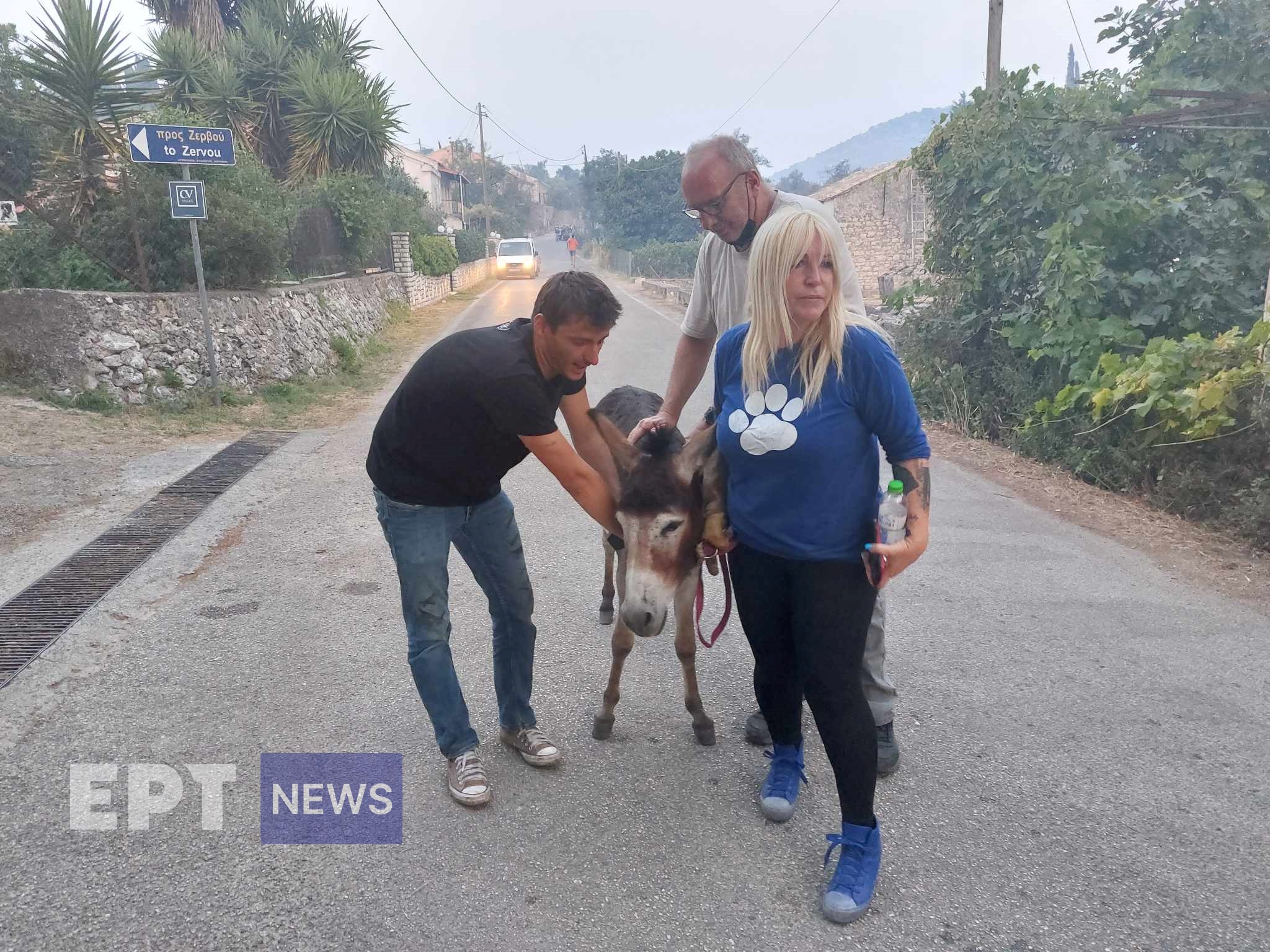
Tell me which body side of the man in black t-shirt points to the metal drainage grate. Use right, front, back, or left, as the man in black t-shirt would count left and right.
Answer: back

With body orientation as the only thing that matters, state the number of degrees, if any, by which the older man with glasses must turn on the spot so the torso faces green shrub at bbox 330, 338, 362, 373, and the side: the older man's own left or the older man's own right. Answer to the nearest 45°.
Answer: approximately 90° to the older man's own right

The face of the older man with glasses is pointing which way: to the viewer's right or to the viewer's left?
to the viewer's left

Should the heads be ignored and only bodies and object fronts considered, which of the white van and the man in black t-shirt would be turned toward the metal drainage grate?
the white van

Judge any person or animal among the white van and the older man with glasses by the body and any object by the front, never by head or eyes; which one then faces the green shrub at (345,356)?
the white van

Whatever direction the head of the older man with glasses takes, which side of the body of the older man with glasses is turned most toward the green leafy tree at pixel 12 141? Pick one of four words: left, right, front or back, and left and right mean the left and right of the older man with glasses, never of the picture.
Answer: right

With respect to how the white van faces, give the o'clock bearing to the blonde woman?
The blonde woman is roughly at 12 o'clock from the white van.

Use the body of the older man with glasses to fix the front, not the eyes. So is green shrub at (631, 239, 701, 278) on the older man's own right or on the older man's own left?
on the older man's own right

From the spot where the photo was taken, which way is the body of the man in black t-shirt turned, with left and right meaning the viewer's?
facing the viewer and to the right of the viewer

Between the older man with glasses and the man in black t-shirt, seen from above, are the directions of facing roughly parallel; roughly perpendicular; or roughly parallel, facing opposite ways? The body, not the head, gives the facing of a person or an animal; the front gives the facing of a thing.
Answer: roughly perpendicular

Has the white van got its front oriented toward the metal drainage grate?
yes

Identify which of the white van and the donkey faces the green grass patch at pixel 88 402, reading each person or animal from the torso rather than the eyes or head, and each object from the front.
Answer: the white van

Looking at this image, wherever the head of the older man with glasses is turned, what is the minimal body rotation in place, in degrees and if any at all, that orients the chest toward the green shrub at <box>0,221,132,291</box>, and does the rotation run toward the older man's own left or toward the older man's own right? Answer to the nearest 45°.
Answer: approximately 90° to the older man's own right

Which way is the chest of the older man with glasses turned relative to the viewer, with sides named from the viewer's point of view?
facing the viewer and to the left of the viewer

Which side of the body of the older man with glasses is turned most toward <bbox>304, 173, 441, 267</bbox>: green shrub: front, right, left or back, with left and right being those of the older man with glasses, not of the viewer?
right

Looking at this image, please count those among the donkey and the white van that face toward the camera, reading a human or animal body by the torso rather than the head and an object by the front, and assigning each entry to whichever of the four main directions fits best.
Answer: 2

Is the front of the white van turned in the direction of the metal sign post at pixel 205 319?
yes
